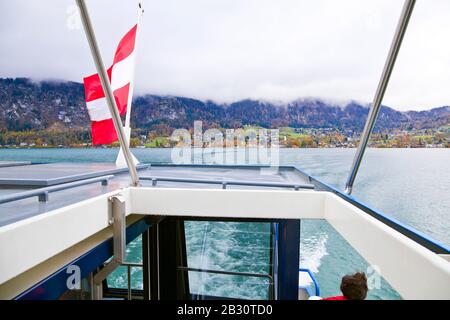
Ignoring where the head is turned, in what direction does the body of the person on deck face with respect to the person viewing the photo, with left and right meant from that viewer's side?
facing away from the viewer and to the right of the viewer

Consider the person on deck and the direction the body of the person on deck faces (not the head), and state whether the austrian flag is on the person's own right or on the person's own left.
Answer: on the person's own left

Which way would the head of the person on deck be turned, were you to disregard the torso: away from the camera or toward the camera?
away from the camera
